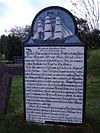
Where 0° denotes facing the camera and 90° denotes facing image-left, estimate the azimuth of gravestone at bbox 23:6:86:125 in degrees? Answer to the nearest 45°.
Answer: approximately 0°

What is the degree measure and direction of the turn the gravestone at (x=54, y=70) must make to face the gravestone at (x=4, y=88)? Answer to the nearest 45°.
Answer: approximately 135° to its right
